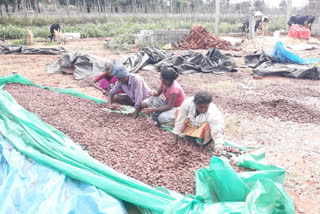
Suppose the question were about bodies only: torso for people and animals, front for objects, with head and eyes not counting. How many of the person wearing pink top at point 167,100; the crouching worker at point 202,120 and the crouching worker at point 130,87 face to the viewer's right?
0

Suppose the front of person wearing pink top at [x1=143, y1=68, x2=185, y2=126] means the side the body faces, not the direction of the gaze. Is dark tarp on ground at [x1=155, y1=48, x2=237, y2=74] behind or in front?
behind

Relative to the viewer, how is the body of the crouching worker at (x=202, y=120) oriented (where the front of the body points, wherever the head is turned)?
toward the camera

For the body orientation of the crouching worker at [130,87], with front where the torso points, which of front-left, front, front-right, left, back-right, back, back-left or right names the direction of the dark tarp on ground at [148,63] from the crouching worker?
back-right

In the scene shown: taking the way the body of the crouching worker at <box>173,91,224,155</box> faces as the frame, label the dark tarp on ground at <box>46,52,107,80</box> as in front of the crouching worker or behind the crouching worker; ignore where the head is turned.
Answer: behind

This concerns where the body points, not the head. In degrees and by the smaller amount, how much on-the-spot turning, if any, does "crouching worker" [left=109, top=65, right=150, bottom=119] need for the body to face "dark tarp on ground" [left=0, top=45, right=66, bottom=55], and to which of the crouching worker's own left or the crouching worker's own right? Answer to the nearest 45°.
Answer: approximately 90° to the crouching worker's own right

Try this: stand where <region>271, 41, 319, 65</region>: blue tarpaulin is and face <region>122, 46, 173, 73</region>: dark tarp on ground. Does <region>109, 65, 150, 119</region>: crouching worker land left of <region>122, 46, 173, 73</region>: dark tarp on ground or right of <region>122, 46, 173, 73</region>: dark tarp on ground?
left

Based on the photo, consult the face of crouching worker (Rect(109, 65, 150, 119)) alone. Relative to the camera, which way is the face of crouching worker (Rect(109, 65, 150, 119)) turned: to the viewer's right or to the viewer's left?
to the viewer's left

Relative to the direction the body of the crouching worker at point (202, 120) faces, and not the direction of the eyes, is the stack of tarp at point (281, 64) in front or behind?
behind

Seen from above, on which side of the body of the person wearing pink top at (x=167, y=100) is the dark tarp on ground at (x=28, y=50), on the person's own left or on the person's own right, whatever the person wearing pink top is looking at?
on the person's own right

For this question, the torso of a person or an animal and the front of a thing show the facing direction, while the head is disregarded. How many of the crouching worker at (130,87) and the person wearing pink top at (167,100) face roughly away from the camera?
0

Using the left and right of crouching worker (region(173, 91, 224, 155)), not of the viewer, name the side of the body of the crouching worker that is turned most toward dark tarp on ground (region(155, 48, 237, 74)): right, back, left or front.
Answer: back

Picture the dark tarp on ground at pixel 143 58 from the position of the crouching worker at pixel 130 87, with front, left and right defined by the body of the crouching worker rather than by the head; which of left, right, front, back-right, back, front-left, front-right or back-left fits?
back-right

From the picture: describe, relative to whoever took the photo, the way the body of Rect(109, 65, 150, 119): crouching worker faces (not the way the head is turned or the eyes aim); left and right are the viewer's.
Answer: facing the viewer and to the left of the viewer

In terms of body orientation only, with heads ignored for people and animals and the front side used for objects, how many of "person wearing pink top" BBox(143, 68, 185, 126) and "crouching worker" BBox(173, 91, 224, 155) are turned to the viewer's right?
0
